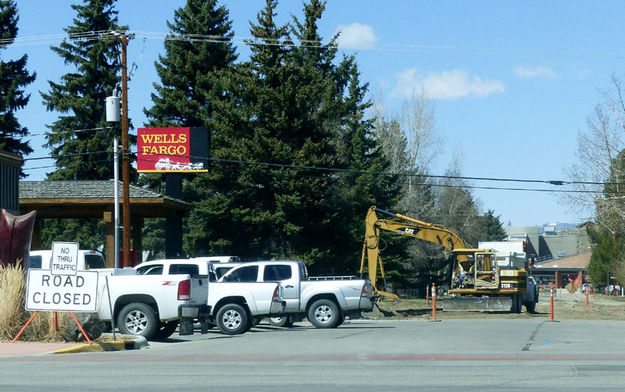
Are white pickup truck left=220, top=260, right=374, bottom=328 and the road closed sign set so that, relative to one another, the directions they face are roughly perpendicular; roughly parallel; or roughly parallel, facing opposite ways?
roughly perpendicular

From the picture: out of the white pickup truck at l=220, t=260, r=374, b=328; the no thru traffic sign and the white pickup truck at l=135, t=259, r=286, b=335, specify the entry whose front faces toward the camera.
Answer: the no thru traffic sign

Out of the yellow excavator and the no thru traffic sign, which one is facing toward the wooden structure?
the yellow excavator

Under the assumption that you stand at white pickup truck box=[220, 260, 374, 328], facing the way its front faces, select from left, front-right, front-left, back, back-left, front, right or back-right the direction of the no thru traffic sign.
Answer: front-left

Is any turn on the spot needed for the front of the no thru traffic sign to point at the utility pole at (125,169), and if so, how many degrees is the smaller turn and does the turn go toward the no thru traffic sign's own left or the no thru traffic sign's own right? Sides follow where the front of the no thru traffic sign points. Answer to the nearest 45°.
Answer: approximately 180°

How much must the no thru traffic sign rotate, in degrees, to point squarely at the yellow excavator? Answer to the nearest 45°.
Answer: approximately 135° to its left

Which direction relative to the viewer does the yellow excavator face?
to the viewer's left

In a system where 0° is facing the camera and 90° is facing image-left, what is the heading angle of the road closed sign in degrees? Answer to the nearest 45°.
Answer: approximately 0°

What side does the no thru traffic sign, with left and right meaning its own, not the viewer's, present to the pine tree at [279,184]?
back

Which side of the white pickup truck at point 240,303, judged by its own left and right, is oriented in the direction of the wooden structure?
right

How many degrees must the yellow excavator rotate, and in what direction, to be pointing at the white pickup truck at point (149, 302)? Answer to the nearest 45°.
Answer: approximately 45° to its left

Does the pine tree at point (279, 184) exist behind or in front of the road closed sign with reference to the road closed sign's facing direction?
behind

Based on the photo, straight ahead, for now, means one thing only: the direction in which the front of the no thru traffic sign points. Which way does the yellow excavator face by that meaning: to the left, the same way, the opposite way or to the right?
to the right

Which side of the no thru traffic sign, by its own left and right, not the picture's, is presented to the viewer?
front

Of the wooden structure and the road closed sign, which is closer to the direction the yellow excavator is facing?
the wooden structure

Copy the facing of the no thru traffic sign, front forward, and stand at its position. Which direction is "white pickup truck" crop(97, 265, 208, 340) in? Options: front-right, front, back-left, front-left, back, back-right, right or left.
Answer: back-left
